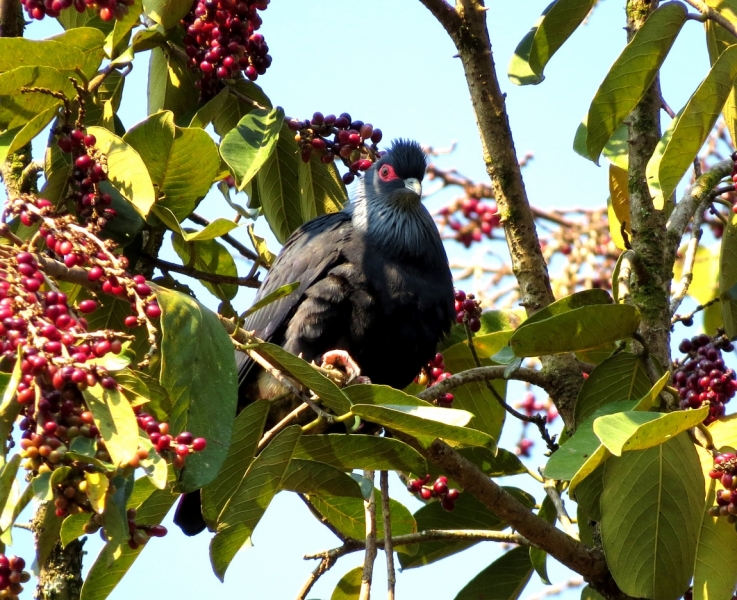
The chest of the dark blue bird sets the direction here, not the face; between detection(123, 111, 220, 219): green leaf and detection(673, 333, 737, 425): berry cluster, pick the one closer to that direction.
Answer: the berry cluster

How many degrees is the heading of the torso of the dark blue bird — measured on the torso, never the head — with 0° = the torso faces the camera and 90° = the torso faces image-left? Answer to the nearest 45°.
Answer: approximately 315°

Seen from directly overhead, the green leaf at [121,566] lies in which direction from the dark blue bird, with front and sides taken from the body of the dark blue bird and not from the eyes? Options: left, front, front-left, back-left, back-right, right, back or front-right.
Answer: right

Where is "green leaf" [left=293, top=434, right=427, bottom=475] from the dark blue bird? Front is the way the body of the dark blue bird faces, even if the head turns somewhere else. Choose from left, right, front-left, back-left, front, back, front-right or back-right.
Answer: front-right

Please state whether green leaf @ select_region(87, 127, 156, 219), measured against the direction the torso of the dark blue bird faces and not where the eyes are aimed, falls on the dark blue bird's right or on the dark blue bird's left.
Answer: on the dark blue bird's right

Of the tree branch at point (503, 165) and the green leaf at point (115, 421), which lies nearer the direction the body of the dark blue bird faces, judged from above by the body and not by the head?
the tree branch
